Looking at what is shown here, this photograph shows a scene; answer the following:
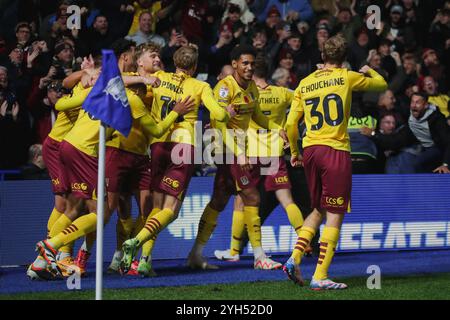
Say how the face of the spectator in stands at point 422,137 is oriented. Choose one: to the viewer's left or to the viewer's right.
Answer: to the viewer's left

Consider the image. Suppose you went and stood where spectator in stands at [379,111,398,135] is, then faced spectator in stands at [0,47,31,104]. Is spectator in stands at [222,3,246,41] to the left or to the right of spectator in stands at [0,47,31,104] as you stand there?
right

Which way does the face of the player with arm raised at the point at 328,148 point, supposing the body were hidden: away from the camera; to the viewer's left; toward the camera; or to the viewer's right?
away from the camera

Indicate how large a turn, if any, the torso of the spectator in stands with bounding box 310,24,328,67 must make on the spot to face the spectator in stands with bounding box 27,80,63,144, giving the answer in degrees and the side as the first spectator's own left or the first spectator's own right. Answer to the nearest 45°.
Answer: approximately 45° to the first spectator's own right

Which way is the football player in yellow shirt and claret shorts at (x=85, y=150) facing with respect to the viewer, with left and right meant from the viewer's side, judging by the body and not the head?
facing away from the viewer and to the right of the viewer

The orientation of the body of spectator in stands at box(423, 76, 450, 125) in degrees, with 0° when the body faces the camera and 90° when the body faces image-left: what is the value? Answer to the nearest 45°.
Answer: approximately 45°

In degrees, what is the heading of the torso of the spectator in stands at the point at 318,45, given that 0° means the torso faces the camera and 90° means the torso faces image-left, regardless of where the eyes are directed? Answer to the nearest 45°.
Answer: approximately 0°

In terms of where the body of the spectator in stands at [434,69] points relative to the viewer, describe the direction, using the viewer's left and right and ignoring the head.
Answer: facing the viewer and to the left of the viewer

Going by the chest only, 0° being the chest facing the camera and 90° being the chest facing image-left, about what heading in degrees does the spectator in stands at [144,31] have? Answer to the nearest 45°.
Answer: approximately 0°

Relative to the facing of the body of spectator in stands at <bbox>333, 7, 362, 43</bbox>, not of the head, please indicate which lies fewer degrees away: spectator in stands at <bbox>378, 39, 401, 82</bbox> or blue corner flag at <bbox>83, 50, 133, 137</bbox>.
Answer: the blue corner flag

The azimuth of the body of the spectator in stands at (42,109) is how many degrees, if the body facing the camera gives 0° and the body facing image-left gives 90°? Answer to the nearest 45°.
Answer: approximately 315°
